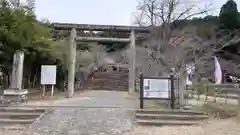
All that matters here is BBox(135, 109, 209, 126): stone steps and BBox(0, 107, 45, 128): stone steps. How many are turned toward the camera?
2

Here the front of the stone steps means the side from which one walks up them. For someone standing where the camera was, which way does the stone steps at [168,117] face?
facing the viewer

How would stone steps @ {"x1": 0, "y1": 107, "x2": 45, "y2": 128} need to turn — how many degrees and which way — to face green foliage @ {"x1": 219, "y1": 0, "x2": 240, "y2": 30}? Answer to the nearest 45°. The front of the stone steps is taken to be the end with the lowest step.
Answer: approximately 135° to its left

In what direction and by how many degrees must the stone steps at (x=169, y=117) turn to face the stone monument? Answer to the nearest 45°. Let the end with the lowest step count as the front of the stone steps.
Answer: approximately 90° to its right

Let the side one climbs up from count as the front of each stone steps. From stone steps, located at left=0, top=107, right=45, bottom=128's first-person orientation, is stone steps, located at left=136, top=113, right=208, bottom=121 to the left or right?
on its left

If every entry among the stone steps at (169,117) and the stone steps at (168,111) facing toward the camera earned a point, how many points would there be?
2

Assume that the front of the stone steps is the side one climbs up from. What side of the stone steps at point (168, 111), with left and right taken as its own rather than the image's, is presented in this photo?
front

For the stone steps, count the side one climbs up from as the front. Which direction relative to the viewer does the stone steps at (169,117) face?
toward the camera

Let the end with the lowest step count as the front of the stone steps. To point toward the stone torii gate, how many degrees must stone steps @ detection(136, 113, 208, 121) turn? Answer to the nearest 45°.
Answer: approximately 135° to its right

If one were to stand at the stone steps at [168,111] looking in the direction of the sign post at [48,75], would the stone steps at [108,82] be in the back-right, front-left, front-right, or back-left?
front-right

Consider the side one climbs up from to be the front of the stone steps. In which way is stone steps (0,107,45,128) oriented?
toward the camera
